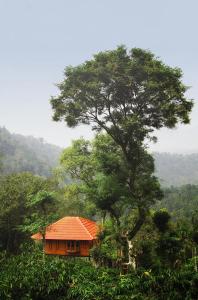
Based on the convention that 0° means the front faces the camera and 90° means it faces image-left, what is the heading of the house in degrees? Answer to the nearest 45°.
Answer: approximately 0°
